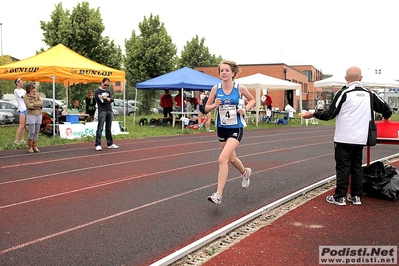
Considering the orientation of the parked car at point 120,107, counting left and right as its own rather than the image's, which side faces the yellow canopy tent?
right

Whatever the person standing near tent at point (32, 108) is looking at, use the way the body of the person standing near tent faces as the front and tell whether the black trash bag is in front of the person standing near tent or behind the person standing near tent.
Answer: in front

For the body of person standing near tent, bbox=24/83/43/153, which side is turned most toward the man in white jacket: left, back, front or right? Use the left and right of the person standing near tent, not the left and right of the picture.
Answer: front

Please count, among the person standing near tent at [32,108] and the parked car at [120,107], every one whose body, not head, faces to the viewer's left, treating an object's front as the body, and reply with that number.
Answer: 0

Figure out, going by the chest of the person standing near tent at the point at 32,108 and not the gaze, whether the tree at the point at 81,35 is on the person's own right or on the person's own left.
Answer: on the person's own left

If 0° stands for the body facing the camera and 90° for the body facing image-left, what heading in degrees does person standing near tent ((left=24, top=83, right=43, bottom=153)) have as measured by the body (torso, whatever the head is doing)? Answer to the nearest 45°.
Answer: approximately 315°
